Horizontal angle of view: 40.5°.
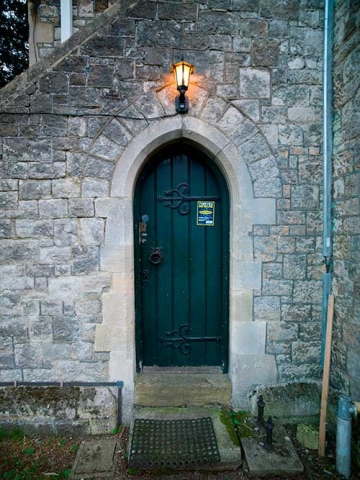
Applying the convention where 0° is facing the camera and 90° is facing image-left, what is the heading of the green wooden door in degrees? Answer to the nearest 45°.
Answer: approximately 0°

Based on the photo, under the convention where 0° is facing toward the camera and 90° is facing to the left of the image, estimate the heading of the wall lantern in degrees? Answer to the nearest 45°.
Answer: approximately 0°

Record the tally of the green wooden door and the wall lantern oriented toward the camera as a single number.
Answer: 2

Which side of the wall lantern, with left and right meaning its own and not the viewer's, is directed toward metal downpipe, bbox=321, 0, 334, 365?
left
